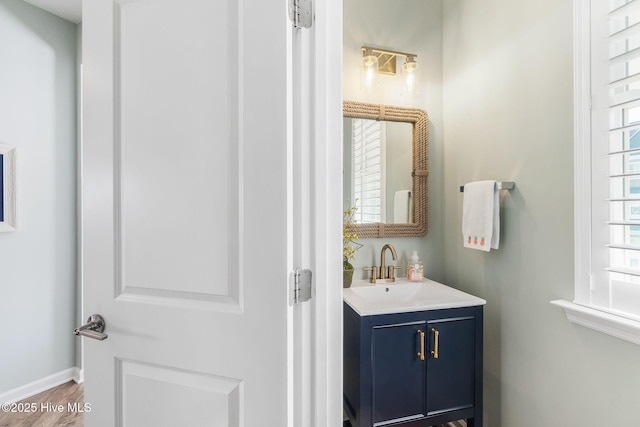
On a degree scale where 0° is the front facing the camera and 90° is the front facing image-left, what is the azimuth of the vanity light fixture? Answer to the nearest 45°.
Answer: approximately 315°

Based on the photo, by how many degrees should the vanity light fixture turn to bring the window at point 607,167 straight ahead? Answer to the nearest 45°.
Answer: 0° — it already faces it
